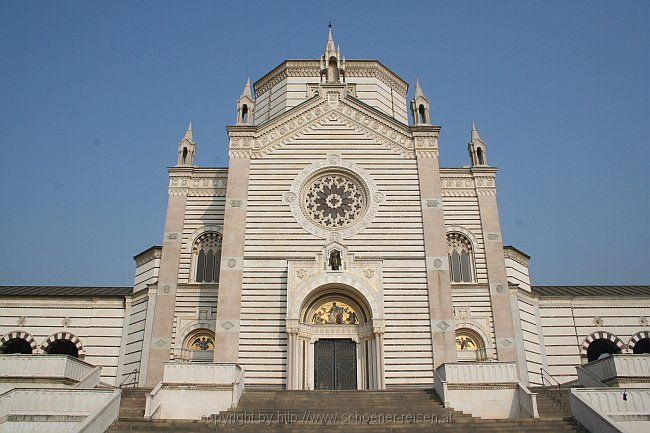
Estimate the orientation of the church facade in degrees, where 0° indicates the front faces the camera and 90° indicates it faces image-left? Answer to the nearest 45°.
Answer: approximately 0°
